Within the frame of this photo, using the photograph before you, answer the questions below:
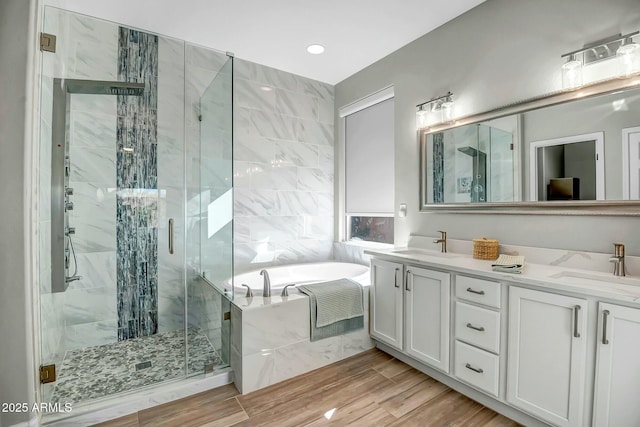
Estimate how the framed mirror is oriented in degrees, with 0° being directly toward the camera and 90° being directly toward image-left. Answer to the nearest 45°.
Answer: approximately 45°

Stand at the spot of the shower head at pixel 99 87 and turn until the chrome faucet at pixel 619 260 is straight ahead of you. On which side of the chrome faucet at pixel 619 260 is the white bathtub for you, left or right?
left

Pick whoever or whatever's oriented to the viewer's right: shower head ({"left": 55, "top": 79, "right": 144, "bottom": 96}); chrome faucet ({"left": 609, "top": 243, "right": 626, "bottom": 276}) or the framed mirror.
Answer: the shower head

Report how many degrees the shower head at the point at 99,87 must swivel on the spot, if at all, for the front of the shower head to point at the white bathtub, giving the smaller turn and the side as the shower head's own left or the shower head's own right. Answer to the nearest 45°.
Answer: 0° — it already faces it

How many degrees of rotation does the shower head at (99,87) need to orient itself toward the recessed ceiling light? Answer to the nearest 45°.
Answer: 0° — it already faces it

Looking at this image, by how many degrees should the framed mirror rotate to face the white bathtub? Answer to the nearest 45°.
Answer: approximately 45° to its right

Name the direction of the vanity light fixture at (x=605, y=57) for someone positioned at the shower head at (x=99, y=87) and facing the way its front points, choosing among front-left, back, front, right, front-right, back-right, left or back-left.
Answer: front-right

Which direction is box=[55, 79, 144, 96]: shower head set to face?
to the viewer's right

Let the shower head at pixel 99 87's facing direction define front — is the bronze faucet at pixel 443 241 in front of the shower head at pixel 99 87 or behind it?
in front

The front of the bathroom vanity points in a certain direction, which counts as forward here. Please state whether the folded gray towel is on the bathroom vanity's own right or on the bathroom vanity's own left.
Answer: on the bathroom vanity's own right

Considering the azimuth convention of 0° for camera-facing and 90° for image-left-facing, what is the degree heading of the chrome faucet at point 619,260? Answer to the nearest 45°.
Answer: approximately 45°
